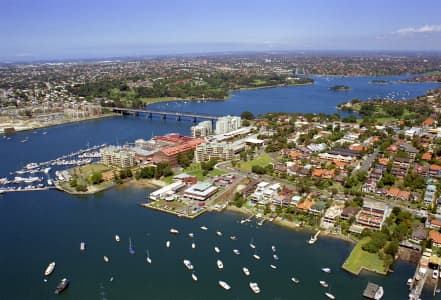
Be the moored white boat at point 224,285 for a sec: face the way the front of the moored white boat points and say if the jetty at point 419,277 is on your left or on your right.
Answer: on your right

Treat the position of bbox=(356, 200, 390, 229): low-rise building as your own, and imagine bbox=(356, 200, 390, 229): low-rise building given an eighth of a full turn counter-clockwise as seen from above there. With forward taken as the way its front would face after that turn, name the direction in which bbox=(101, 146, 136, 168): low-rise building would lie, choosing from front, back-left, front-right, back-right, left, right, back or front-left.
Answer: back-right

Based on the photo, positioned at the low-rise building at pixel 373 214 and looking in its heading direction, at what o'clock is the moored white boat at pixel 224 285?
The moored white boat is roughly at 1 o'clock from the low-rise building.

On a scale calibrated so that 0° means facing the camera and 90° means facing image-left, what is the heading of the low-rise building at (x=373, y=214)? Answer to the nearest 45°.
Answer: approximately 0°

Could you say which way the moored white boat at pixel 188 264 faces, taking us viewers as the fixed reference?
facing away from the viewer and to the left of the viewer

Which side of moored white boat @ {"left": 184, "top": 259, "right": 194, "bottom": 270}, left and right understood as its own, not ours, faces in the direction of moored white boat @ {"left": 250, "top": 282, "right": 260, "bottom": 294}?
back

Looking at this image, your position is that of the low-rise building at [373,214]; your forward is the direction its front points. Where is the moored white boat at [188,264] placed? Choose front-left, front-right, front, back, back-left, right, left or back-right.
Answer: front-right

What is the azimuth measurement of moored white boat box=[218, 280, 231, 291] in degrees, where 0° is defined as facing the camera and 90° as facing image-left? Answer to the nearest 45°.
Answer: approximately 135°

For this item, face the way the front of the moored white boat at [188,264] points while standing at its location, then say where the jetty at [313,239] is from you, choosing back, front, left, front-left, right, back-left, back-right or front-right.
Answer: back-right

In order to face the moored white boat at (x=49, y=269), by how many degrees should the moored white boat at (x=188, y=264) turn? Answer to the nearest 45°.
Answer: approximately 45° to its left

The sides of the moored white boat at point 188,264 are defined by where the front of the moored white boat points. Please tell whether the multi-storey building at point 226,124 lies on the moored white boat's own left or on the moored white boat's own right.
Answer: on the moored white boat's own right
